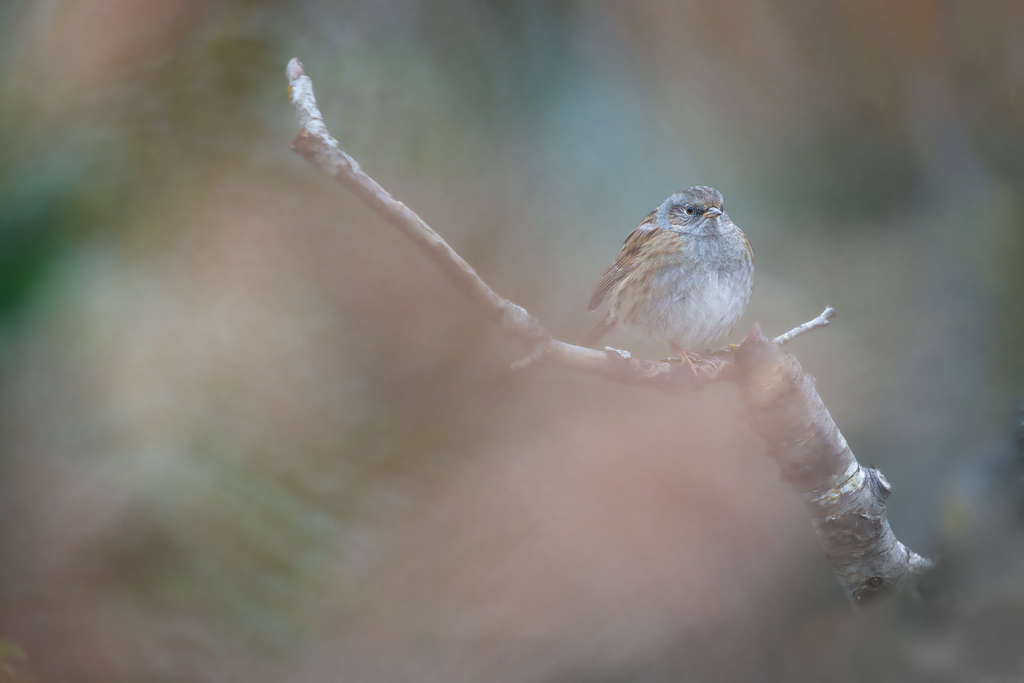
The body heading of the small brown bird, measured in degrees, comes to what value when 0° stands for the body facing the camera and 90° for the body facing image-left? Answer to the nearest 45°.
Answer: approximately 315°
